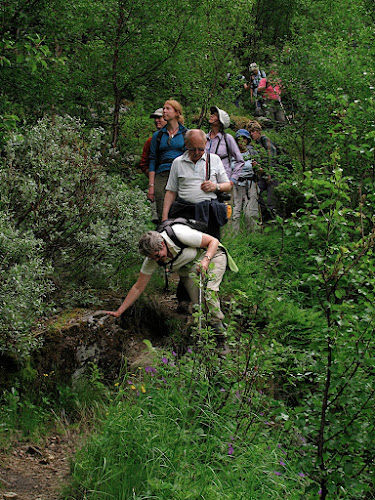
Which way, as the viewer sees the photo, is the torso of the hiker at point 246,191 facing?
toward the camera

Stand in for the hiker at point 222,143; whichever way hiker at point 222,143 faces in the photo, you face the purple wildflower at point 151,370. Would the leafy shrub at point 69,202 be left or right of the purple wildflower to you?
right

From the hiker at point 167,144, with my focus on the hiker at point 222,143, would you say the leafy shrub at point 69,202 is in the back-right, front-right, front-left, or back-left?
back-right

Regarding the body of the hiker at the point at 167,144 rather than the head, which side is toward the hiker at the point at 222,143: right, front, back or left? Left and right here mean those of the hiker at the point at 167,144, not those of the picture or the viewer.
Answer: left

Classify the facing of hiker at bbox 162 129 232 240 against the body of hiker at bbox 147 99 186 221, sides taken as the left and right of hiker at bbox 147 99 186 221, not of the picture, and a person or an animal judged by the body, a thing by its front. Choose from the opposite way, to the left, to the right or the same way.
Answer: the same way

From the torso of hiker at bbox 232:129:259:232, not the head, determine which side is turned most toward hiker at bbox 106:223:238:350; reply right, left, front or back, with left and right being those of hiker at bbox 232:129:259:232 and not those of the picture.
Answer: front

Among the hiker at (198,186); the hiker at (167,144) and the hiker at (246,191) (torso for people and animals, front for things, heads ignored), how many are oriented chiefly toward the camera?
3

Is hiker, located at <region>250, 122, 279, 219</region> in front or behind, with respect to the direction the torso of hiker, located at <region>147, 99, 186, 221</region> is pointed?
behind

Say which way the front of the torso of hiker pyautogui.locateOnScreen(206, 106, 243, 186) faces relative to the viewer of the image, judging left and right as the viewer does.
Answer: facing the viewer and to the left of the viewer

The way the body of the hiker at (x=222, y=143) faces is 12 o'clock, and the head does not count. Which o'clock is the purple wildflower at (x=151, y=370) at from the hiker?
The purple wildflower is roughly at 11 o'clock from the hiker.

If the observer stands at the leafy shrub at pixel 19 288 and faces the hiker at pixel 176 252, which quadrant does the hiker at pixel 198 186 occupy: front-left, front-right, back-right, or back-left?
front-left

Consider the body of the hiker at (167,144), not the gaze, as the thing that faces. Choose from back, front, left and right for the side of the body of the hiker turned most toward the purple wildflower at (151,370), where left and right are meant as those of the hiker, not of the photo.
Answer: front

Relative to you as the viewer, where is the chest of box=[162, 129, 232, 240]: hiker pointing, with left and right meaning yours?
facing the viewer

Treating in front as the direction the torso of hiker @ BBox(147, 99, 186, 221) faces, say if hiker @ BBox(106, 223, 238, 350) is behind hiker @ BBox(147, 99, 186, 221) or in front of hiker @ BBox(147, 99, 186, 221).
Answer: in front

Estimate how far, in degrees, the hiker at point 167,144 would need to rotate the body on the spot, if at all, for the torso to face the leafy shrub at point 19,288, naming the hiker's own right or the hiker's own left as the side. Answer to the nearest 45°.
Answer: approximately 45° to the hiker's own right

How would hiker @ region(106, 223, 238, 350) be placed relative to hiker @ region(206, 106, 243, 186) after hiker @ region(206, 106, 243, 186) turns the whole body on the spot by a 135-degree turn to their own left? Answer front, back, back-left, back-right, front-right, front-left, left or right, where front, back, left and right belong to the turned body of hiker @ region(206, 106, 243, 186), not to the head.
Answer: right

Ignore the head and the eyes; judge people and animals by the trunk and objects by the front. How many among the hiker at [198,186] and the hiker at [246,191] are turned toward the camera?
2

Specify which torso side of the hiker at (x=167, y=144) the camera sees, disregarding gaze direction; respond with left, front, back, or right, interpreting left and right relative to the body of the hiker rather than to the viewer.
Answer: front
